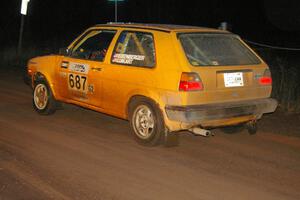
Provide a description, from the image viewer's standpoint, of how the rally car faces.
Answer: facing away from the viewer and to the left of the viewer
